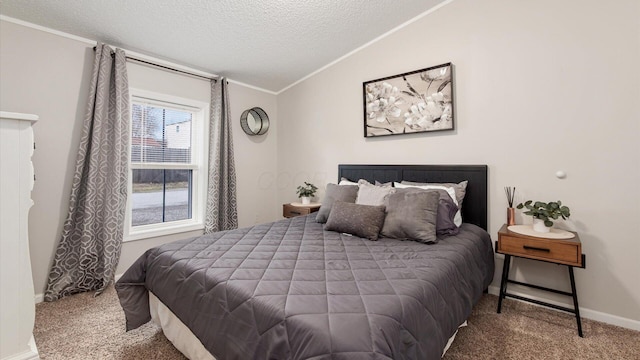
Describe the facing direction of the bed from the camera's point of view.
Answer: facing the viewer and to the left of the viewer

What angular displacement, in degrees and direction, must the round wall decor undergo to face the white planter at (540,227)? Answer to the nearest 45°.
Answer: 0° — it already faces it

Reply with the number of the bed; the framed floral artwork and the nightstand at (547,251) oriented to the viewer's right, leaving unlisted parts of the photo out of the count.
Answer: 0

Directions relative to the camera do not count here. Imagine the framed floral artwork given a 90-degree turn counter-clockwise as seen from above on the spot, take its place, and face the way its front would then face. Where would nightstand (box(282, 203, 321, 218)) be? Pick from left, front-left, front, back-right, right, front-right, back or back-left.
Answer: back-right

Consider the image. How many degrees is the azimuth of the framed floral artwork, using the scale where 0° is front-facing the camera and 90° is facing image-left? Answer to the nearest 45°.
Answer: approximately 45°

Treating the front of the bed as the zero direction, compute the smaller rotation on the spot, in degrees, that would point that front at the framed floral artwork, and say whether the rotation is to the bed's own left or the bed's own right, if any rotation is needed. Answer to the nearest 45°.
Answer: approximately 180°

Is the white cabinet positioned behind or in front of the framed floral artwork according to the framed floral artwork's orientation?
in front

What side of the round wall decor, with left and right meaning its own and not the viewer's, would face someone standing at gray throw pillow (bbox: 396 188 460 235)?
front

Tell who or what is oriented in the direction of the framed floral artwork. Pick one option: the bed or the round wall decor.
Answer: the round wall decor

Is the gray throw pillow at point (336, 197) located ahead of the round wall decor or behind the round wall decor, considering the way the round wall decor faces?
ahead

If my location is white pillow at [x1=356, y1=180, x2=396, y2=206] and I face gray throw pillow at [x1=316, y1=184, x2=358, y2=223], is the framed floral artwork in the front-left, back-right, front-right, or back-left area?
back-right

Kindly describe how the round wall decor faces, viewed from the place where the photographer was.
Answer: facing the viewer and to the right of the viewer

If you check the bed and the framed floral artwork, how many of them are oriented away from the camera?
0

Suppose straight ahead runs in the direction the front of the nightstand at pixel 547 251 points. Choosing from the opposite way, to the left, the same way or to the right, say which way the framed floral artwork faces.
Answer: the same way

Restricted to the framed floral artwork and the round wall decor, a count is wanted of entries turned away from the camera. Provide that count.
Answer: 0

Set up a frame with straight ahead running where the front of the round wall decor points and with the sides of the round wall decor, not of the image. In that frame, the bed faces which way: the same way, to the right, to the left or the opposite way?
to the right

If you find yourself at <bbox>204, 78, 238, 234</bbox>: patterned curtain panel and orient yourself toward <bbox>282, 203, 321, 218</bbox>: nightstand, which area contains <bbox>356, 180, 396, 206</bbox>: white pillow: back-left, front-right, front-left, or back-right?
front-right
